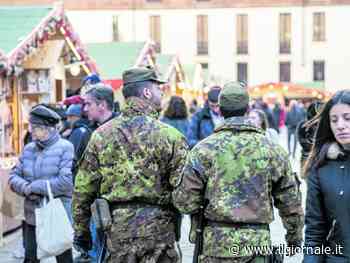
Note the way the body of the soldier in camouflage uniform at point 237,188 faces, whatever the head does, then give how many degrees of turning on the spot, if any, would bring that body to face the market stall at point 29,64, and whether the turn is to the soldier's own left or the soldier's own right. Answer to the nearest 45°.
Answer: approximately 45° to the soldier's own left

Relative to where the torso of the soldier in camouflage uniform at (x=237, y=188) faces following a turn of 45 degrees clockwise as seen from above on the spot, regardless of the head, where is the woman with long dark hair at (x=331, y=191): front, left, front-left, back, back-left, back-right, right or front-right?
right

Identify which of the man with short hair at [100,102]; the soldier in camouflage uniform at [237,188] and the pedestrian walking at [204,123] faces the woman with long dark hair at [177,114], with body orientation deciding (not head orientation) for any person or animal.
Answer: the soldier in camouflage uniform

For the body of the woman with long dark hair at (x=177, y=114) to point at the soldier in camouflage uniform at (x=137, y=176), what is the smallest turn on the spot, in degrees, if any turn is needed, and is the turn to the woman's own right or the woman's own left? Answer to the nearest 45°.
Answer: approximately 180°

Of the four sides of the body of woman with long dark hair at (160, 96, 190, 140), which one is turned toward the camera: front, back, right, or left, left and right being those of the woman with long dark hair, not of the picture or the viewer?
back

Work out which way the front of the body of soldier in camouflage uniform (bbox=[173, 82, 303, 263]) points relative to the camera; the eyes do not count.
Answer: away from the camera

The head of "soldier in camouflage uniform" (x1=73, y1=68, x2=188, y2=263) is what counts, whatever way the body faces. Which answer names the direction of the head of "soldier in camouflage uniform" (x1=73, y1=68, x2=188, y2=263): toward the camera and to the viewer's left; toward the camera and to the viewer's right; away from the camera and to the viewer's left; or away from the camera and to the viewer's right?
away from the camera and to the viewer's right

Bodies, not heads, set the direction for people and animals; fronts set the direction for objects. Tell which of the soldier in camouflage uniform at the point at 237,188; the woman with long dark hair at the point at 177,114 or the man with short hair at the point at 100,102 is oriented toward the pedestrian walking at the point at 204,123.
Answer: the soldier in camouflage uniform

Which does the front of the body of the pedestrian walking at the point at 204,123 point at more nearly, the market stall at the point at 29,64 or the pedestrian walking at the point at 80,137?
the pedestrian walking

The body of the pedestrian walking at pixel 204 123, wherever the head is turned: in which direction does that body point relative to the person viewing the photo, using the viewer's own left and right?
facing the viewer and to the right of the viewer

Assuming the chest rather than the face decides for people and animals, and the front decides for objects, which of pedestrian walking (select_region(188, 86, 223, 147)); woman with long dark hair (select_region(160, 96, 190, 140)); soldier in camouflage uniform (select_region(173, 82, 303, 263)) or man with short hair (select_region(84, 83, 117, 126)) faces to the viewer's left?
the man with short hair

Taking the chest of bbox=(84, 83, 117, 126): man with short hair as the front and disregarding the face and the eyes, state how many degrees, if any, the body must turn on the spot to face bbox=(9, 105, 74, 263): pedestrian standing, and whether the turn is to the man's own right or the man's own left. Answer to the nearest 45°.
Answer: approximately 45° to the man's own right

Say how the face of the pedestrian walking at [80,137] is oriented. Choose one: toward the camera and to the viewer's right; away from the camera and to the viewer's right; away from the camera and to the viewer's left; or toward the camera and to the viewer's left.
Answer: toward the camera and to the viewer's left
